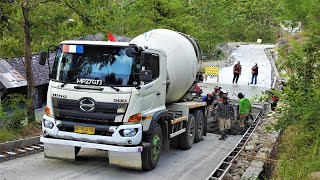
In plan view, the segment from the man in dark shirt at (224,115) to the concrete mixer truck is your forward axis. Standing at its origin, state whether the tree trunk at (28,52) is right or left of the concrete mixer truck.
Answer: right

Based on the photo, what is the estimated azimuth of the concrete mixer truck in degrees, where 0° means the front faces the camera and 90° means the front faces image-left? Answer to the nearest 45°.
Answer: approximately 45°

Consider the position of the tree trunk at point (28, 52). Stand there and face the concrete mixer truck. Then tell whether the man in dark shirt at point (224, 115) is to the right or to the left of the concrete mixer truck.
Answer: left

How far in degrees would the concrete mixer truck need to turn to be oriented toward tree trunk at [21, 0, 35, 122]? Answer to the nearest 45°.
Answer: approximately 90° to its right

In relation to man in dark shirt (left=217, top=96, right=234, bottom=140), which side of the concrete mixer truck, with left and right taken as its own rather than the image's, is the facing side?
back
